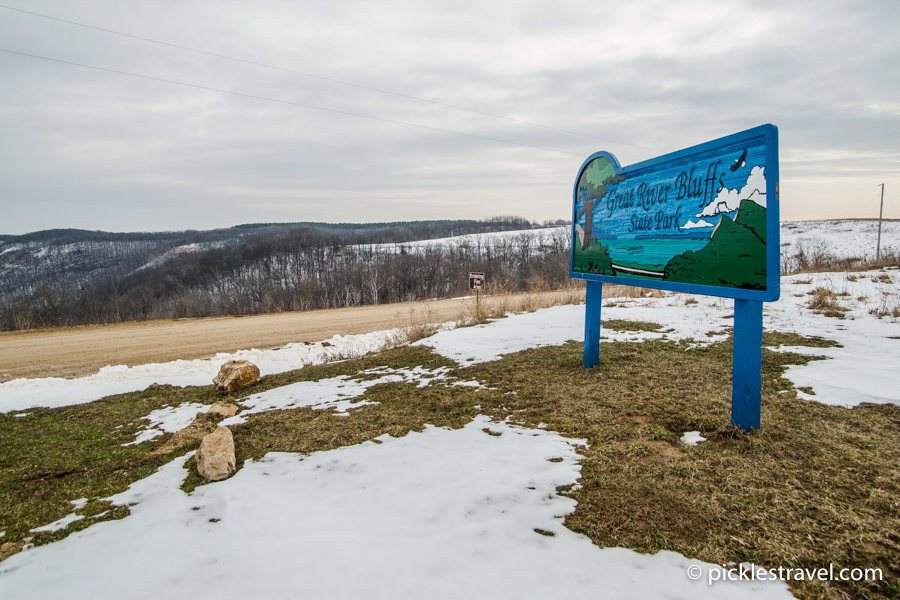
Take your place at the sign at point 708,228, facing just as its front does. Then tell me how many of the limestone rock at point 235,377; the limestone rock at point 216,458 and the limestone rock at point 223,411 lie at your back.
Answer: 0

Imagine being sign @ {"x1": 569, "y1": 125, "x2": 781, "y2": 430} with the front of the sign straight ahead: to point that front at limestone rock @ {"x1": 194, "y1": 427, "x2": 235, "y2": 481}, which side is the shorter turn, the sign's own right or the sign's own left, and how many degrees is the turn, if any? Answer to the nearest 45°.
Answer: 0° — it already faces it

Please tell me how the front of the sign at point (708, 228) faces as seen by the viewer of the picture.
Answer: facing the viewer and to the left of the viewer

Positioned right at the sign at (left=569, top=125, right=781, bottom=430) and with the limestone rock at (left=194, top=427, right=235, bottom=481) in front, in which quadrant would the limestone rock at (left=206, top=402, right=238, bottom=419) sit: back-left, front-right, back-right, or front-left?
front-right

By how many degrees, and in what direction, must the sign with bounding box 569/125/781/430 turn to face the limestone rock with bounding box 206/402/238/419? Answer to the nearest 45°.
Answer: approximately 45° to its right

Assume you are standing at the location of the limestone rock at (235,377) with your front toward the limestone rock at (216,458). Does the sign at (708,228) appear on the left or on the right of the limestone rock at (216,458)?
left
